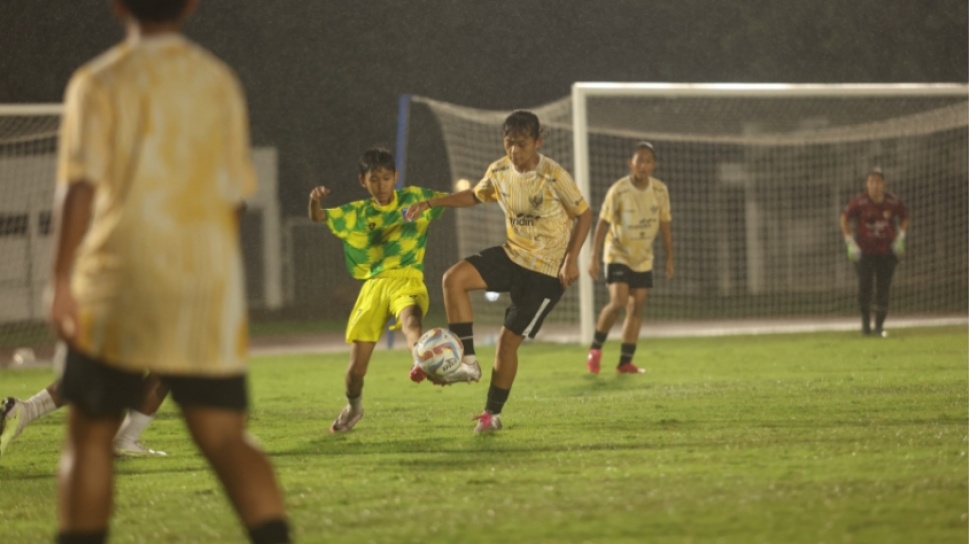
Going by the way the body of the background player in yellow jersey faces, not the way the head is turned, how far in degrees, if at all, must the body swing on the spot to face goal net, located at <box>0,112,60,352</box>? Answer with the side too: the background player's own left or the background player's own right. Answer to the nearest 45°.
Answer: approximately 135° to the background player's own right

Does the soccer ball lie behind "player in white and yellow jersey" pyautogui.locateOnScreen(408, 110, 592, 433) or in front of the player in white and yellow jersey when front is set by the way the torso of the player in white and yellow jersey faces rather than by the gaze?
in front

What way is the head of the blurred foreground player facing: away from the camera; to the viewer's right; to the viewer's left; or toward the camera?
away from the camera

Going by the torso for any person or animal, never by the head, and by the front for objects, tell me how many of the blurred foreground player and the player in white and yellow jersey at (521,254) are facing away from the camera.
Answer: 1

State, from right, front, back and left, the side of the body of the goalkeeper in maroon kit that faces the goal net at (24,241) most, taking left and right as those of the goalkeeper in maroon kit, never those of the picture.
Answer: right

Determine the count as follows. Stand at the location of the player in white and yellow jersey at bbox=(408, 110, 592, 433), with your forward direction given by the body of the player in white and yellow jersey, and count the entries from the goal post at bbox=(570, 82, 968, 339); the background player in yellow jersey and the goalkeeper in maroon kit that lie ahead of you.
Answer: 0

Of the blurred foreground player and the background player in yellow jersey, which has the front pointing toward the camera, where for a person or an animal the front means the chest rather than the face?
the background player in yellow jersey

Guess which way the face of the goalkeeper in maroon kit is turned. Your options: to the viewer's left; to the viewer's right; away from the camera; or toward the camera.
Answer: toward the camera

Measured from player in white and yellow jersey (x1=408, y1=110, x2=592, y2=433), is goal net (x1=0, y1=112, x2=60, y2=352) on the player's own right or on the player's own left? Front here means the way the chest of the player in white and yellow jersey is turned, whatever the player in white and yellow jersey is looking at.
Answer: on the player's own right

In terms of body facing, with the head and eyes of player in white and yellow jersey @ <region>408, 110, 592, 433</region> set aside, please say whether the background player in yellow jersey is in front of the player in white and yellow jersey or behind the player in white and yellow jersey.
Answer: behind

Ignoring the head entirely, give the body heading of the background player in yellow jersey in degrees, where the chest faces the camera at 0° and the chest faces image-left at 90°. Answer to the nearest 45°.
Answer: approximately 0°

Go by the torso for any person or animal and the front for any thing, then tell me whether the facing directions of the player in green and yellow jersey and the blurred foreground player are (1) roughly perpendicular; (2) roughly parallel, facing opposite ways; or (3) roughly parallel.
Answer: roughly parallel, facing opposite ways

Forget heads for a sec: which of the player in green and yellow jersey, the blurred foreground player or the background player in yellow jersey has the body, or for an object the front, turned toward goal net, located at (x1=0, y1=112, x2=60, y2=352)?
the blurred foreground player

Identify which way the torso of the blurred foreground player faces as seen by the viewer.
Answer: away from the camera

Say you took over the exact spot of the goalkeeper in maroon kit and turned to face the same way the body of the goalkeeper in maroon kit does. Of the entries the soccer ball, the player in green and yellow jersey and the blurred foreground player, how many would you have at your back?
0

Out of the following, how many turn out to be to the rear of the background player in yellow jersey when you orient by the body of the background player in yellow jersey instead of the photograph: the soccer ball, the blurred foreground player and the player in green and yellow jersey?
0

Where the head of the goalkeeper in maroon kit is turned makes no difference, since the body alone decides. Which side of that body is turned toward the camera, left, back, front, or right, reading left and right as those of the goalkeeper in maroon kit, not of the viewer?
front

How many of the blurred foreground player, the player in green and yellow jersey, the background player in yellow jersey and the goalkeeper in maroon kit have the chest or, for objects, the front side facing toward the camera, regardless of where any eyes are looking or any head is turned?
3

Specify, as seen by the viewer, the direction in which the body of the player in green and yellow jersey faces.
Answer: toward the camera
